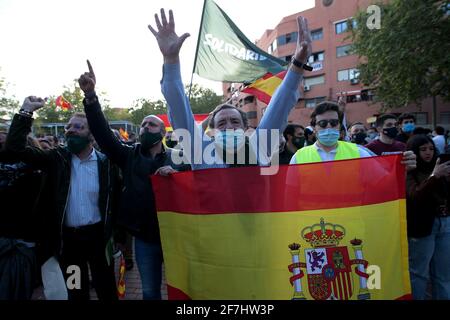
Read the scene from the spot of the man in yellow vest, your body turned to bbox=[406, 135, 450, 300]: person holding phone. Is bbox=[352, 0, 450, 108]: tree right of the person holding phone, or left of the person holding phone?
left

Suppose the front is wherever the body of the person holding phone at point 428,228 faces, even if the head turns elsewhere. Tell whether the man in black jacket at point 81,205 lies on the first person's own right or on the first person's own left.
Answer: on the first person's own right

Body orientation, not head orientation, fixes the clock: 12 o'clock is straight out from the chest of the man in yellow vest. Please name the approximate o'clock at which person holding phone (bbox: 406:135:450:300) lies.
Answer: The person holding phone is roughly at 8 o'clock from the man in yellow vest.

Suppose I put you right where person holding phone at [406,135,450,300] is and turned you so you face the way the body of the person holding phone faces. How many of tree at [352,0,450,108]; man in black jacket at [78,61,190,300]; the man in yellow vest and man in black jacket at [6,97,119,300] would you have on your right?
3

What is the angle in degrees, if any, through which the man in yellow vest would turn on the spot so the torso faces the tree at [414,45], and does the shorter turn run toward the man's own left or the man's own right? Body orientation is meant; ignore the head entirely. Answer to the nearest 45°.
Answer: approximately 180°

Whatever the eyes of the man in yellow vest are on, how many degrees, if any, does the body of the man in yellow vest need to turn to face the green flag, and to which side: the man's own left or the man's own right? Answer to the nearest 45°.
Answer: approximately 135° to the man's own right

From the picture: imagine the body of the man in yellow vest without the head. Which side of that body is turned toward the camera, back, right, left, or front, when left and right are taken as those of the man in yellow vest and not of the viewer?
front

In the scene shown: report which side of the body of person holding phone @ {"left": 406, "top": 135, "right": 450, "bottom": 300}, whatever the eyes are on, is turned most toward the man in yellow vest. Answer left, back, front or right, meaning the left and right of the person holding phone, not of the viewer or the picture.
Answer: right

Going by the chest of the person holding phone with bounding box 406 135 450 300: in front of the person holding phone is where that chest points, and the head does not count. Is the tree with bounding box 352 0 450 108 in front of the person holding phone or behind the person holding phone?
behind

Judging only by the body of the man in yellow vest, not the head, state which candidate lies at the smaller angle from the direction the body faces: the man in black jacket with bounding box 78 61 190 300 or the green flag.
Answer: the man in black jacket
